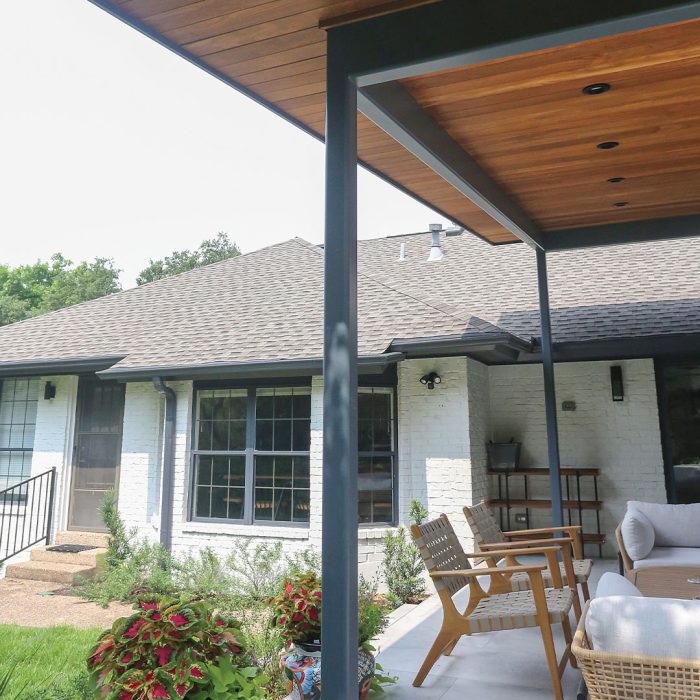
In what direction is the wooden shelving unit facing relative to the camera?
toward the camera

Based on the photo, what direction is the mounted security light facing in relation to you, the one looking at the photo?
facing the viewer

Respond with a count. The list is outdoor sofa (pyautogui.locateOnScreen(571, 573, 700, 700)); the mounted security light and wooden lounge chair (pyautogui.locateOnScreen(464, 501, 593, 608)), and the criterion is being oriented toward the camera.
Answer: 1

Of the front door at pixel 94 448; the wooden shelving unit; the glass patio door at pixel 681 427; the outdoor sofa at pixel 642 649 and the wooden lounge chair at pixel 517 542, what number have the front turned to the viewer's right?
1

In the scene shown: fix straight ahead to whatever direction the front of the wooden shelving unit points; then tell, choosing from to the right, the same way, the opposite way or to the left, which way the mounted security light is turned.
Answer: the same way

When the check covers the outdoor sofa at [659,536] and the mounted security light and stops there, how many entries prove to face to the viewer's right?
0

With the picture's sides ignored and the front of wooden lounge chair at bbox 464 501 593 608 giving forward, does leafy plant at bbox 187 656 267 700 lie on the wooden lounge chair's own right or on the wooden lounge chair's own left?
on the wooden lounge chair's own right

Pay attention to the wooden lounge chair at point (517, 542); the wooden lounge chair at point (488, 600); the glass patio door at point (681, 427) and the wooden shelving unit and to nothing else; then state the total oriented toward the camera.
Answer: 2

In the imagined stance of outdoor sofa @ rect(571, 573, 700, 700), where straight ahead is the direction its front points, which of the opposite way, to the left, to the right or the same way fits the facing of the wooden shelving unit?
the opposite way

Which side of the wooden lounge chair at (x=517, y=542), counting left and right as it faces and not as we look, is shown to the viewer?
right

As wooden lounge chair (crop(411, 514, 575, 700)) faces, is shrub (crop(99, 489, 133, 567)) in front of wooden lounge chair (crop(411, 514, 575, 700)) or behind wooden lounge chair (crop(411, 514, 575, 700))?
behind

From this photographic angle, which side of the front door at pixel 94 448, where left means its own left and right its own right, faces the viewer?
front

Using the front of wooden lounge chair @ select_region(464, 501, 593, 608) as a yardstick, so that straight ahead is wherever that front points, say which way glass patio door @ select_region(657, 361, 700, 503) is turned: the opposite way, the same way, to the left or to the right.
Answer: to the right

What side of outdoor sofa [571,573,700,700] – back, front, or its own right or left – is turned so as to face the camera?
back
